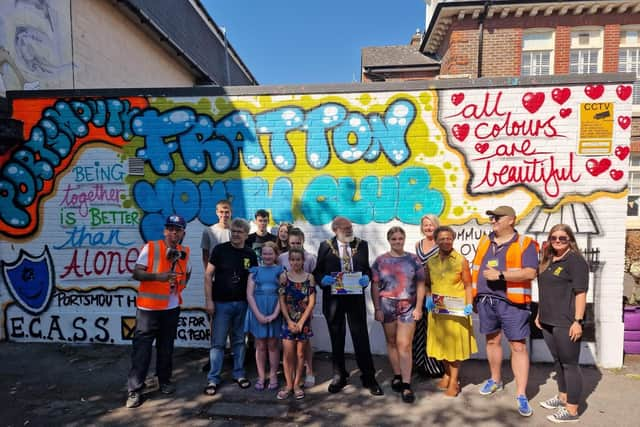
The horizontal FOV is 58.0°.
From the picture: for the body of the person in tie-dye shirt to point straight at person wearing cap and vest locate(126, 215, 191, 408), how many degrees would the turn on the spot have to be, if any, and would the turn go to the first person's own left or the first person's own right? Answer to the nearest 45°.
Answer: approximately 90° to the first person's own right

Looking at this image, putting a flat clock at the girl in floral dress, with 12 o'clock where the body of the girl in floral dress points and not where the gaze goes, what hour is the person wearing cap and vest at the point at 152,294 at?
The person wearing cap and vest is roughly at 3 o'clock from the girl in floral dress.

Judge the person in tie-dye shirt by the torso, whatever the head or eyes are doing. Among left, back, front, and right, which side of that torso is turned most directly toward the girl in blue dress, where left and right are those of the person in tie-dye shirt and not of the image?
right

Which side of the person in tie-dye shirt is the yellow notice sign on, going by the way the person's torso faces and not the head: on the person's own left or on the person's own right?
on the person's own left

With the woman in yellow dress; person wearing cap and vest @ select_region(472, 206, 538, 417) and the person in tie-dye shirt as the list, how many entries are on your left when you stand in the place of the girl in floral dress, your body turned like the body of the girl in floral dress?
3

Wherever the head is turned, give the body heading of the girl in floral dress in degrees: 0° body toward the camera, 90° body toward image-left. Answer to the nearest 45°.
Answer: approximately 0°
